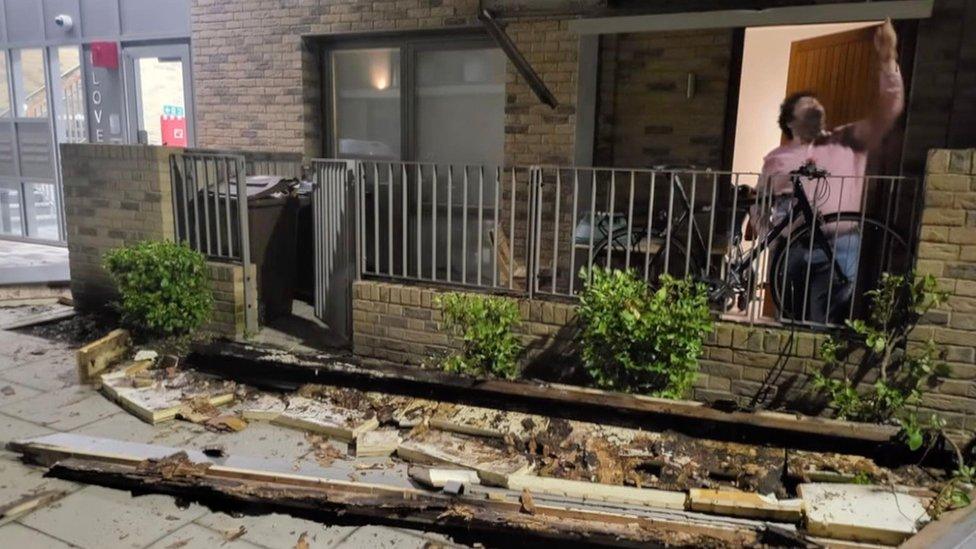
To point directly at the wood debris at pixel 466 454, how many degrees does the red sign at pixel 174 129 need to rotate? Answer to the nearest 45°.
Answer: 0° — it already faces it

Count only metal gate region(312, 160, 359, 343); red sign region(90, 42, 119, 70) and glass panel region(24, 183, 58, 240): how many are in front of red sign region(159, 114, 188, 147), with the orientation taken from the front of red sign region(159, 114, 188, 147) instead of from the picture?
1

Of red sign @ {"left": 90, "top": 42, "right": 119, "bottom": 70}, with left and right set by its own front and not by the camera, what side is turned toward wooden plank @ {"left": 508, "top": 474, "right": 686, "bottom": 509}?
front

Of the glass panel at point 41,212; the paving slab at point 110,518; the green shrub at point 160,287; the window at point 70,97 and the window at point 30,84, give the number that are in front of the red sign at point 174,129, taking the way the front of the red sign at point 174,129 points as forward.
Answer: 2

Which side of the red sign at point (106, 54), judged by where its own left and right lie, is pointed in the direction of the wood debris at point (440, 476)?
front

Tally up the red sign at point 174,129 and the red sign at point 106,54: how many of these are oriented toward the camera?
2

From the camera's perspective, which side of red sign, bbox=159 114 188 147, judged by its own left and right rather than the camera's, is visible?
front

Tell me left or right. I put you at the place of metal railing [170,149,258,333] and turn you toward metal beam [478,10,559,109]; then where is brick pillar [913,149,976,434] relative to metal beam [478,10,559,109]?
right

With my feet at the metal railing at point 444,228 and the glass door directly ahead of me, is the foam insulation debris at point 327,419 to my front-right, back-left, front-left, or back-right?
back-left

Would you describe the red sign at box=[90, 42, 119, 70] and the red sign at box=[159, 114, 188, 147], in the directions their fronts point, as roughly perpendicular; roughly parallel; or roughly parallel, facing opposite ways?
roughly parallel

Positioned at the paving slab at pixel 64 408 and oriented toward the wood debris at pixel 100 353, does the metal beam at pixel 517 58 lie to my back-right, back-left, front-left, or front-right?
front-right

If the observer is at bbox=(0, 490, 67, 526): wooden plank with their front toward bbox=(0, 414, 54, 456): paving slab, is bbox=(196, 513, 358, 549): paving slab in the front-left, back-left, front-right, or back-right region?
back-right

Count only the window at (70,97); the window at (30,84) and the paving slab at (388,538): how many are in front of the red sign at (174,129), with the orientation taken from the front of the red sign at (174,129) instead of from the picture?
1

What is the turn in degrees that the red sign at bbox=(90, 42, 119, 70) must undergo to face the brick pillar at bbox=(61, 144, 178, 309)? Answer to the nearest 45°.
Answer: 0° — it already faces it

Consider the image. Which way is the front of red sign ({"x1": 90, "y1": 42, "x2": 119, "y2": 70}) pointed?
toward the camera

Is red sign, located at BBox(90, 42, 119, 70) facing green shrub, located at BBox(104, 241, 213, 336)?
yes

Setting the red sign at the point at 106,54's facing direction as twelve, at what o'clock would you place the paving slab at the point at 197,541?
The paving slab is roughly at 12 o'clock from the red sign.

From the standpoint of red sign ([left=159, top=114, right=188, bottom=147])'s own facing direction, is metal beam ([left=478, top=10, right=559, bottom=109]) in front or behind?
in front

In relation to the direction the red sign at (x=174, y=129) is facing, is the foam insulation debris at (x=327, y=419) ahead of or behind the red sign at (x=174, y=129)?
ahead

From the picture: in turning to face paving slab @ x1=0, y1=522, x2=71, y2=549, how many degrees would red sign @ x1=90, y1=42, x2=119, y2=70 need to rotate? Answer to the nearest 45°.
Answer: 0° — it already faces it
